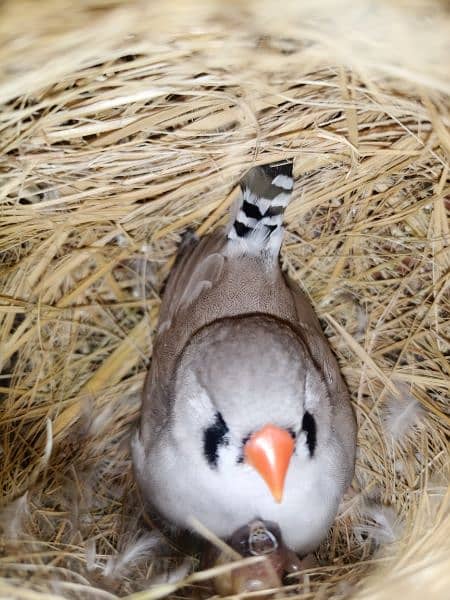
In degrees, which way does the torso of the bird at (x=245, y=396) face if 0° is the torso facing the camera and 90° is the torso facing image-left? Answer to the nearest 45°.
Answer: approximately 0°
